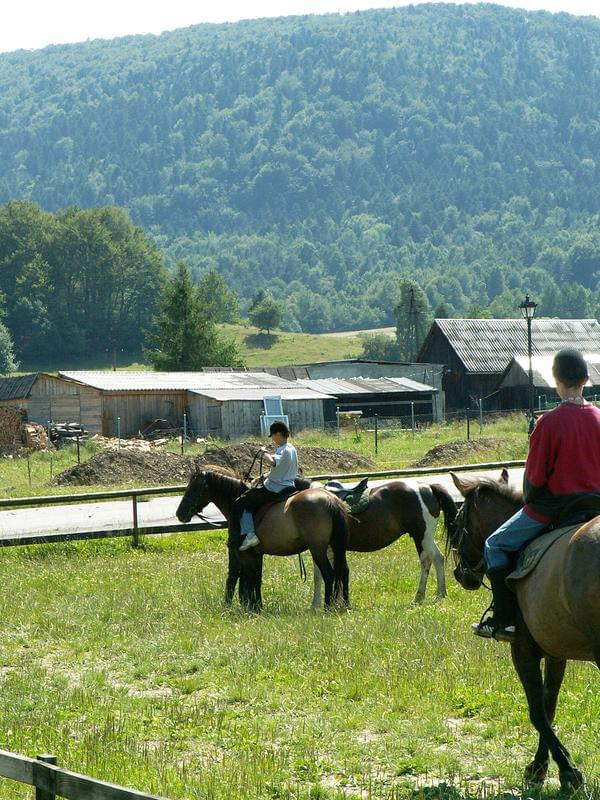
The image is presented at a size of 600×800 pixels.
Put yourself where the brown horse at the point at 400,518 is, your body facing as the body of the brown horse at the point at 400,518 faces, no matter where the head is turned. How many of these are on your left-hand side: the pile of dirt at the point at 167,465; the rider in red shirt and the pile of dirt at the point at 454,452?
1

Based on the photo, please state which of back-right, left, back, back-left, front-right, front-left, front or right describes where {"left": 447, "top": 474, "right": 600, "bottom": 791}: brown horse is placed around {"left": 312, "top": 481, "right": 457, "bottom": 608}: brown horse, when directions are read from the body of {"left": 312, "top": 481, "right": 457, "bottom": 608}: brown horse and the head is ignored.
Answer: left

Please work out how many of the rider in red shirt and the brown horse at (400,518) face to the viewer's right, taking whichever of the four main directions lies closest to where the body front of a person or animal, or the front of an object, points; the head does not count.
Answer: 0

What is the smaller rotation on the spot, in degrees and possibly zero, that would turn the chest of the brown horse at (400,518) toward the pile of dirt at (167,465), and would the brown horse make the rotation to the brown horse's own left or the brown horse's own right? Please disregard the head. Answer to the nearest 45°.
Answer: approximately 90° to the brown horse's own right

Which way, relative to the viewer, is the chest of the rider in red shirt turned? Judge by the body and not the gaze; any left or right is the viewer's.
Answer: facing away from the viewer and to the left of the viewer

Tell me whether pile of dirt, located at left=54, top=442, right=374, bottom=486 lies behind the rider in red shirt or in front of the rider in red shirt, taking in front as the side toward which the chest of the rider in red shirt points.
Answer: in front

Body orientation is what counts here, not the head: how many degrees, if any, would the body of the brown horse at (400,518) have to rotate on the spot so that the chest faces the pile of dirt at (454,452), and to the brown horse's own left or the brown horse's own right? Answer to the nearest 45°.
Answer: approximately 90° to the brown horse's own right

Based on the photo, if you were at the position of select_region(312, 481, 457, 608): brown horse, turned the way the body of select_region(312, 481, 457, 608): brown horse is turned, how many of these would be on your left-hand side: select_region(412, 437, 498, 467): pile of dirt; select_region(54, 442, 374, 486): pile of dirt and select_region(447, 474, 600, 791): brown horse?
1

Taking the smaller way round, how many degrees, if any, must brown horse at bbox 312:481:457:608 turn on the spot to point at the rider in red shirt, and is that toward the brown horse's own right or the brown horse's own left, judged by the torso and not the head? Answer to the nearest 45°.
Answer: approximately 90° to the brown horse's own left

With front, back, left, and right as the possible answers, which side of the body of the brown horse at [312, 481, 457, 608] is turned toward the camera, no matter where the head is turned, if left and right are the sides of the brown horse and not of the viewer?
left

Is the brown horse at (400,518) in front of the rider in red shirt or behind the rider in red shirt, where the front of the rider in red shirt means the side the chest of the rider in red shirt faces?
in front
